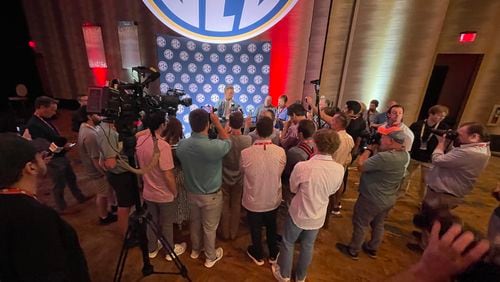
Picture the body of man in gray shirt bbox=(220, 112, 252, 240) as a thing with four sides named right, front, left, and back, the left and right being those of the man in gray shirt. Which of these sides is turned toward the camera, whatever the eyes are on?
back

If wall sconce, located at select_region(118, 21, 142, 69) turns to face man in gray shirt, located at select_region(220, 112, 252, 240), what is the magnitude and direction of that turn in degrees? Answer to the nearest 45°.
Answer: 0° — it already faces them

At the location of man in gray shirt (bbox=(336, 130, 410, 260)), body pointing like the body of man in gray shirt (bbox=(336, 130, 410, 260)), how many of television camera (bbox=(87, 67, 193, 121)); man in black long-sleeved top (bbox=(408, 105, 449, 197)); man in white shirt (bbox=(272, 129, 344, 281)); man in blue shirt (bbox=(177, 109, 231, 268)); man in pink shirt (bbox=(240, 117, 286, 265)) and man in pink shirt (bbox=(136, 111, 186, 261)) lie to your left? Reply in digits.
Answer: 5

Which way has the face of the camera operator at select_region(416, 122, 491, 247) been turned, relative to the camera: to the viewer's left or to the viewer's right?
to the viewer's left

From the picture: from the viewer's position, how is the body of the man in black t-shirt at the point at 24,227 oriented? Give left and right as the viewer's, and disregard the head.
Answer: facing away from the viewer and to the right of the viewer

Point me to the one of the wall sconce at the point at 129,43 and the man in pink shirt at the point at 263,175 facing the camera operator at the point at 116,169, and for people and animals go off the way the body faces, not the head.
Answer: the wall sconce

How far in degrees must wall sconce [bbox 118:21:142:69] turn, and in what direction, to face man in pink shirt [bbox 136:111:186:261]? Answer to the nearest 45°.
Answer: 0° — it already faces them

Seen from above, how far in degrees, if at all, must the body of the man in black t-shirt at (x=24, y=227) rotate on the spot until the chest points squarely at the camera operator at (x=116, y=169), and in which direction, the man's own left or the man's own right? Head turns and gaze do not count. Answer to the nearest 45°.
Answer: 0° — they already face them

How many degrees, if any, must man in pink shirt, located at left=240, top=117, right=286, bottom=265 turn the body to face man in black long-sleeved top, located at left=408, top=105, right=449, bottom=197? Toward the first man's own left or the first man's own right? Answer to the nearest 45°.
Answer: approximately 45° to the first man's own right

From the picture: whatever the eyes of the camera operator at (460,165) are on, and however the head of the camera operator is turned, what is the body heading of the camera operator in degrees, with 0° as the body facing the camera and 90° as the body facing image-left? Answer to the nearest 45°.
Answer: approximately 90°

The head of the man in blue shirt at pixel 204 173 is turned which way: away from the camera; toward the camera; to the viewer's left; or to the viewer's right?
away from the camera
